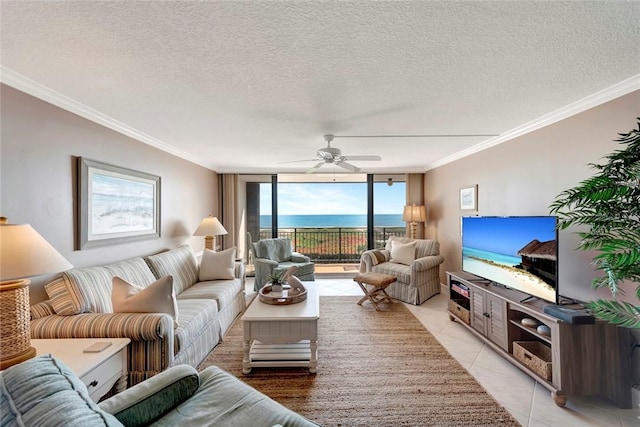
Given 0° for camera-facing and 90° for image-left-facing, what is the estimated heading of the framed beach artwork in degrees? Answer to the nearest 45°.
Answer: approximately 315°

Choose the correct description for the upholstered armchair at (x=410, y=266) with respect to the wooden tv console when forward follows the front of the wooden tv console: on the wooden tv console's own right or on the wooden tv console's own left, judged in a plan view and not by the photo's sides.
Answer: on the wooden tv console's own right

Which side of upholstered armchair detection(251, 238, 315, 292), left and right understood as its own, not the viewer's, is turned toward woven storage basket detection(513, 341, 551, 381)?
front

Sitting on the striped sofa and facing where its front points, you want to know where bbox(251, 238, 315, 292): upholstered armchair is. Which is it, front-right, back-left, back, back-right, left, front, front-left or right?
left

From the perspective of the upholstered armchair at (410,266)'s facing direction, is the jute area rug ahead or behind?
ahead

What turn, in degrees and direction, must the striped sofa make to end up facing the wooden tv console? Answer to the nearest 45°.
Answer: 0° — it already faces it

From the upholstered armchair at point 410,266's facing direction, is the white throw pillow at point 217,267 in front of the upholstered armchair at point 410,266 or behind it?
in front

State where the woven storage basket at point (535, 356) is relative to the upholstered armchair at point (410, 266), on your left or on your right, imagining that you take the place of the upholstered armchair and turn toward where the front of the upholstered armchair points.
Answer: on your left

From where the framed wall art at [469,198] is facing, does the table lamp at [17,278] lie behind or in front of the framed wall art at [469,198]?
in front
